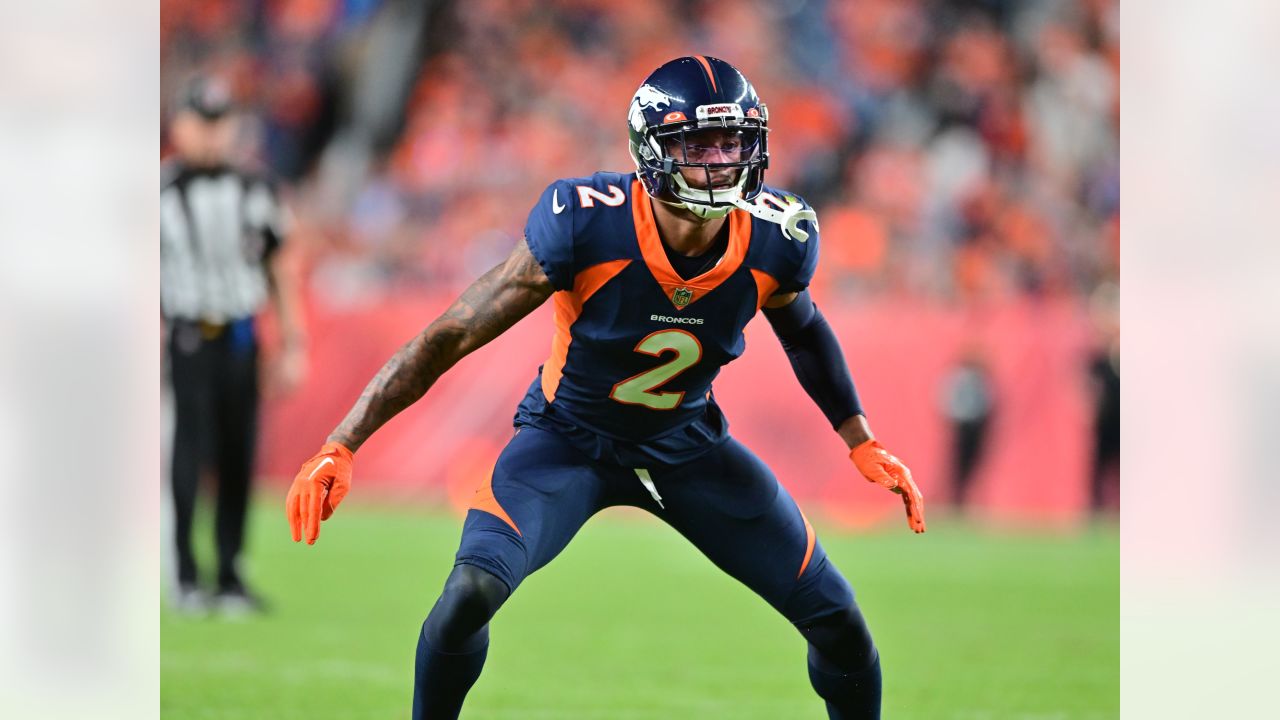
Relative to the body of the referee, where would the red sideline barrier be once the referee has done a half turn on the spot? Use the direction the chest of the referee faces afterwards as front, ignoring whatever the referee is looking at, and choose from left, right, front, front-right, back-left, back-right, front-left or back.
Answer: front-right

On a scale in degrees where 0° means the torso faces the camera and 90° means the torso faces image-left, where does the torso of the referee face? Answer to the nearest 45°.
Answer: approximately 0°
